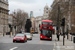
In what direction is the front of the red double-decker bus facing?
toward the camera
